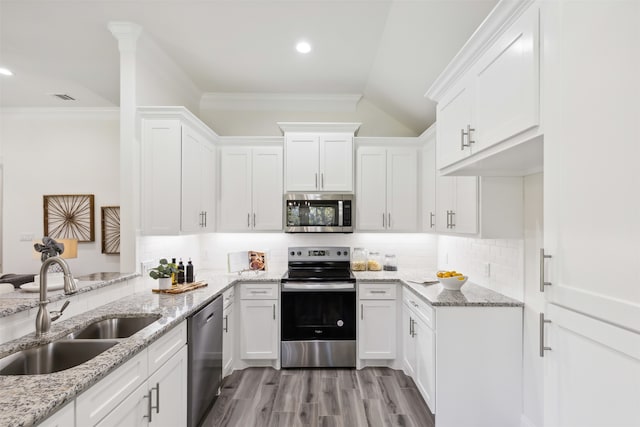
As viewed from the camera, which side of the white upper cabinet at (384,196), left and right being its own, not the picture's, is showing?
front

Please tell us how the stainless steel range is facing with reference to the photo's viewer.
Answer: facing the viewer

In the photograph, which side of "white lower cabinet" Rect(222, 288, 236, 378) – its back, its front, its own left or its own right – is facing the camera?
right

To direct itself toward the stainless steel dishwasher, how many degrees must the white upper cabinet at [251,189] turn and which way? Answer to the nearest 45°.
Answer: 0° — it already faces it

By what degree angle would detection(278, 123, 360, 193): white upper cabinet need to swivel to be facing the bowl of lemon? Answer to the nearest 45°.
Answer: approximately 45° to its left

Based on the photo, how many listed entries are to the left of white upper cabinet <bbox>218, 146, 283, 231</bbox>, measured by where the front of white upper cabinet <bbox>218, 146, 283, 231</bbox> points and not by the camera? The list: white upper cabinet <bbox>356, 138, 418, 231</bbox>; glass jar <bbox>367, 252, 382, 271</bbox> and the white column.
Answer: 2

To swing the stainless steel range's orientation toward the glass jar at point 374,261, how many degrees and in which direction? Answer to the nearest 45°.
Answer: approximately 135° to its left

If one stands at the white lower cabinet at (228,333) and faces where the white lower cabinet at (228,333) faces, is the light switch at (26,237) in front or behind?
behind

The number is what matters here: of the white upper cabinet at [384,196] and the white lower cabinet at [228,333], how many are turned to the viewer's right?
1
